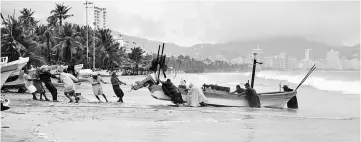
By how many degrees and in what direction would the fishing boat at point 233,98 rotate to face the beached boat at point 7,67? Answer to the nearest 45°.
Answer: approximately 45° to its left

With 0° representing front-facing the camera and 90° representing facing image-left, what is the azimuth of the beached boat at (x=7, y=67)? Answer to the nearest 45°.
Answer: approximately 270°

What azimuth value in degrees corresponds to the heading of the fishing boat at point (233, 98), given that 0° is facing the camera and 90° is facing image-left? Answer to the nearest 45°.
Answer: approximately 90°
